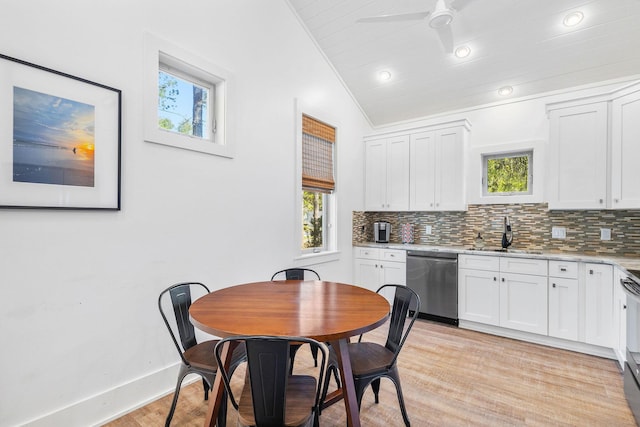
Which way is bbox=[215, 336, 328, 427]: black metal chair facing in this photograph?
away from the camera

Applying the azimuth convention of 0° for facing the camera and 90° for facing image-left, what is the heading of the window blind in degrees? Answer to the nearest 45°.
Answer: approximately 315°

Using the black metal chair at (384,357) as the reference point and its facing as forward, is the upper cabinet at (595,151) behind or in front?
behind

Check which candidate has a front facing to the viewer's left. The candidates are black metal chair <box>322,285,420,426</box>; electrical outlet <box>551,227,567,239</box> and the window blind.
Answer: the black metal chair

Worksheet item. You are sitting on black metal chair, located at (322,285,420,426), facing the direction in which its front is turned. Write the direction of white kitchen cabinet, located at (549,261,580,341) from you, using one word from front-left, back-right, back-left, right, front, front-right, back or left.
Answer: back-right

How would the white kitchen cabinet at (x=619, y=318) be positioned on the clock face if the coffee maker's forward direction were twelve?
The white kitchen cabinet is roughly at 10 o'clock from the coffee maker.

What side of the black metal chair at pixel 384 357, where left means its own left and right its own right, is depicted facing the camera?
left

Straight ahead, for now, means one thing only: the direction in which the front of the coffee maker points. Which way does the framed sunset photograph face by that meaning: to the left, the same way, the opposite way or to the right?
to the left
